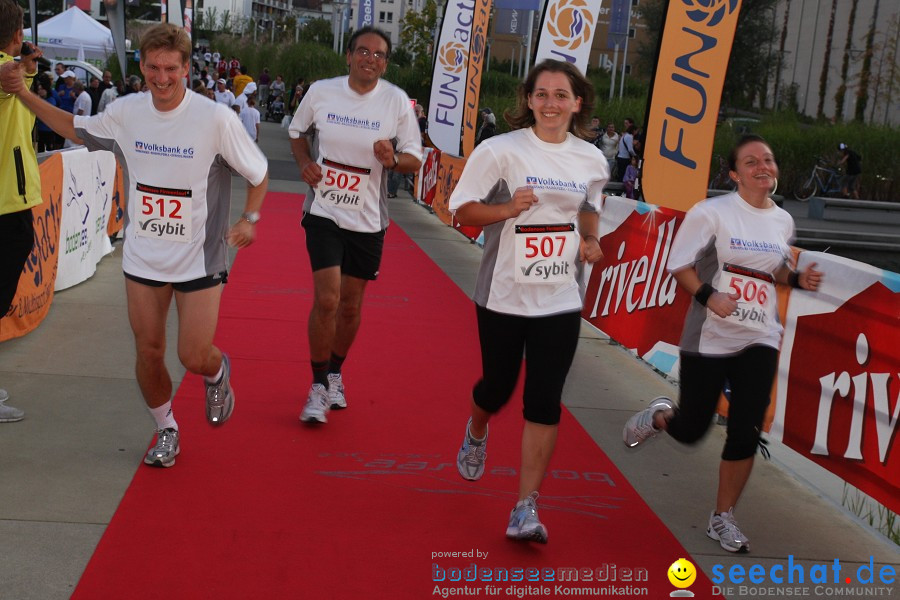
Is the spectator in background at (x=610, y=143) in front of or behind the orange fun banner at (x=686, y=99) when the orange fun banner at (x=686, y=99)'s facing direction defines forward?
behind

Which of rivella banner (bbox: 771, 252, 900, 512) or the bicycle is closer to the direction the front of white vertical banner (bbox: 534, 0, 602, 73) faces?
the rivella banner

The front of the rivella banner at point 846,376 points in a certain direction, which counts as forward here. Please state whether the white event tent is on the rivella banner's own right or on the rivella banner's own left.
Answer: on the rivella banner's own right

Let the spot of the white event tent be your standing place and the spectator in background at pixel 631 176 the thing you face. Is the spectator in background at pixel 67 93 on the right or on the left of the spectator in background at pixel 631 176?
right

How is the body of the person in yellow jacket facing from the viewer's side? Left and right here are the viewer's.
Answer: facing to the right of the viewer

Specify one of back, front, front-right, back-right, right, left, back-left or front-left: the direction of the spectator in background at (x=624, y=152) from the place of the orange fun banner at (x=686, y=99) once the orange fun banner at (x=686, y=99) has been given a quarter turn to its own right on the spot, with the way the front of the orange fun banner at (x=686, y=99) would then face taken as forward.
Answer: right

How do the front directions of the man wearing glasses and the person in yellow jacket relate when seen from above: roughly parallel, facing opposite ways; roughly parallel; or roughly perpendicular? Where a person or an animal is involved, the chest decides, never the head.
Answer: roughly perpendicular

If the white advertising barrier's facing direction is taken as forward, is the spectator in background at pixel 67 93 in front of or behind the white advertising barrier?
behind
